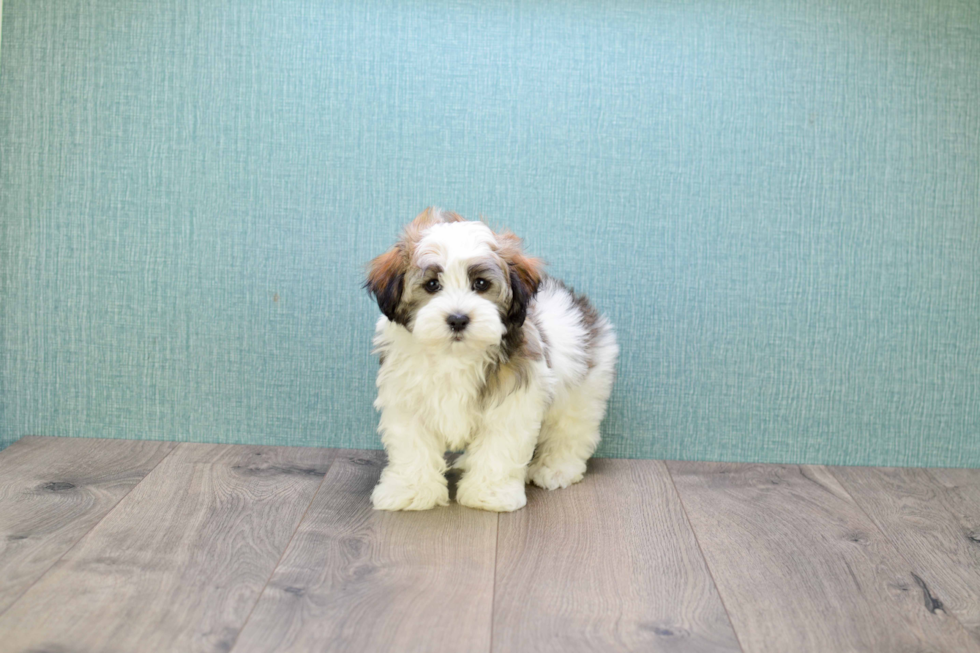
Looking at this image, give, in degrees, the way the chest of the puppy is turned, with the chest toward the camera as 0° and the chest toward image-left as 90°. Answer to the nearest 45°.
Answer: approximately 45°
